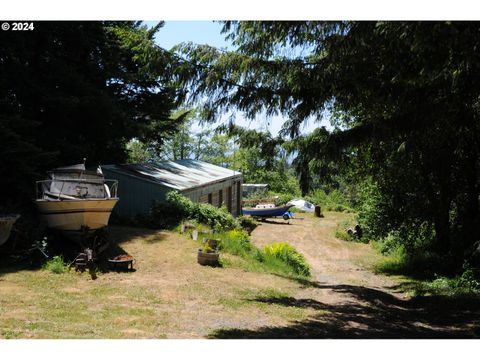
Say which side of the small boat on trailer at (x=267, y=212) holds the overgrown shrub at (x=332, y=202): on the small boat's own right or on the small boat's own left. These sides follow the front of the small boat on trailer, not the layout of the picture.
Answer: on the small boat's own left

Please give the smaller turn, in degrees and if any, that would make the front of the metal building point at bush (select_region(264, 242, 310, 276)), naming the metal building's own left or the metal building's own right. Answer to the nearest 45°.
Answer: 0° — it already faces it

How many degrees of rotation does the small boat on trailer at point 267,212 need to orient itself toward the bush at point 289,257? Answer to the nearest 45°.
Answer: approximately 90° to its right

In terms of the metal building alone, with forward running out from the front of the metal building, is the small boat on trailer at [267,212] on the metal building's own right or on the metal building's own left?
on the metal building's own left

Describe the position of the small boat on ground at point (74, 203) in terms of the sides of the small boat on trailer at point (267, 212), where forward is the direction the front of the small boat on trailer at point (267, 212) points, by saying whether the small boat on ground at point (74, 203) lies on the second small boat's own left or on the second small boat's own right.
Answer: on the second small boat's own right

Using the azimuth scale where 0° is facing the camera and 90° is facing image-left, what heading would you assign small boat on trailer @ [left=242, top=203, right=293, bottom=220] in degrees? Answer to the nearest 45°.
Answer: approximately 270°

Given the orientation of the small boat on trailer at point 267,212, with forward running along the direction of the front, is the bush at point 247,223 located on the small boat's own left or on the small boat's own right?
on the small boat's own right
